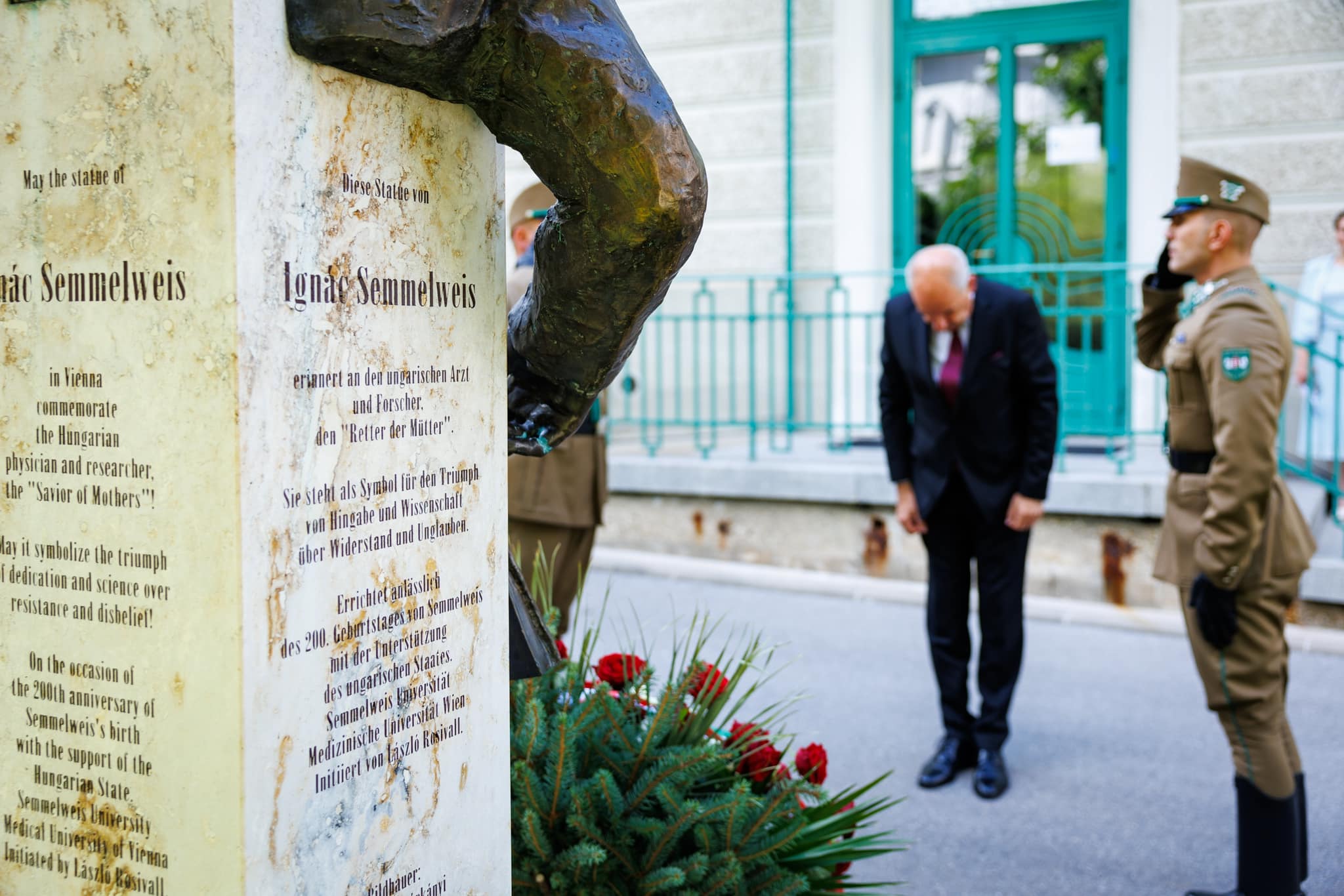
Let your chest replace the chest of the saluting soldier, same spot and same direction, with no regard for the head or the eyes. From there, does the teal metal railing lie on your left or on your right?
on your right

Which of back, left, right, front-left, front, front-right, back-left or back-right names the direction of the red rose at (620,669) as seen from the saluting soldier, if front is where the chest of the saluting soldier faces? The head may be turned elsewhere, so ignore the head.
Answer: front-left

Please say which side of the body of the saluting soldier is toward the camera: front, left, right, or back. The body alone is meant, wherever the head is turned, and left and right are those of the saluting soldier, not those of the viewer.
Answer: left

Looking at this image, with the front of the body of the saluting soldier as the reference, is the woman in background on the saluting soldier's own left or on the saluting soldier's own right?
on the saluting soldier's own right

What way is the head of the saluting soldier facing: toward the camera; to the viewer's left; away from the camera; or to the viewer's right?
to the viewer's left

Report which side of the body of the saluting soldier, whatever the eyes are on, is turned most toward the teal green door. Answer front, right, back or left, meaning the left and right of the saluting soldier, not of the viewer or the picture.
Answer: right

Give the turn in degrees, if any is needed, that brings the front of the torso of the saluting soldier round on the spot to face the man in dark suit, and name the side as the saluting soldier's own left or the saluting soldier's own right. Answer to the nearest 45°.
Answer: approximately 45° to the saluting soldier's own right

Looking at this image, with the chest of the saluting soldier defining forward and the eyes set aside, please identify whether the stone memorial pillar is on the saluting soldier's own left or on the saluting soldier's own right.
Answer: on the saluting soldier's own left

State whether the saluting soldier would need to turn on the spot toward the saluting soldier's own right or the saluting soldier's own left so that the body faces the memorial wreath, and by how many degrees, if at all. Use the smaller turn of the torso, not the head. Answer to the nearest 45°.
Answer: approximately 45° to the saluting soldier's own left

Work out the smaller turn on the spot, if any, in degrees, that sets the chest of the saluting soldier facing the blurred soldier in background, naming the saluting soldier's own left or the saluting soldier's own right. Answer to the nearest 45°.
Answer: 0° — they already face them

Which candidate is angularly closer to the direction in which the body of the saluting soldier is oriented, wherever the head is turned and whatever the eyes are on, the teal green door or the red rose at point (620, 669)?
the red rose
